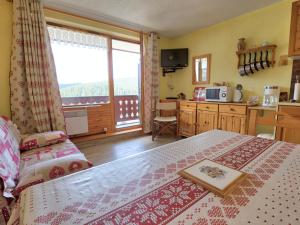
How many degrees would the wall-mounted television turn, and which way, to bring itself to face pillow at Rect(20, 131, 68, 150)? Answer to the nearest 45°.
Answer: approximately 45° to its right

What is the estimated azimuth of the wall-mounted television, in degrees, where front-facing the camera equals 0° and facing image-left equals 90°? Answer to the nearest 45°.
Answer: approximately 0°

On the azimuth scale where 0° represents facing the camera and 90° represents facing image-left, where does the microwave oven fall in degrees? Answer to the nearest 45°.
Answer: approximately 45°

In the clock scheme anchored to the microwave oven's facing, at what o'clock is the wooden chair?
The wooden chair is roughly at 2 o'clock from the microwave oven.
